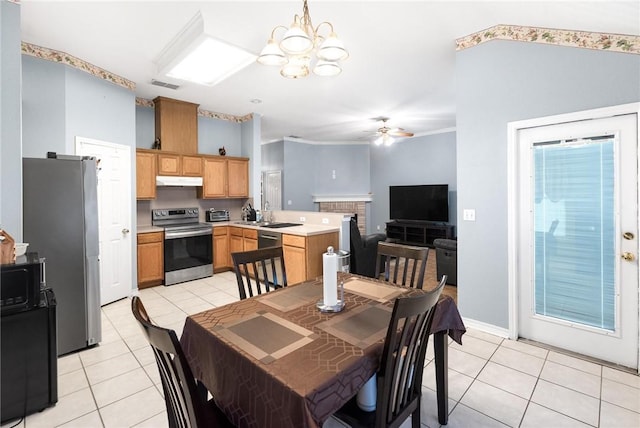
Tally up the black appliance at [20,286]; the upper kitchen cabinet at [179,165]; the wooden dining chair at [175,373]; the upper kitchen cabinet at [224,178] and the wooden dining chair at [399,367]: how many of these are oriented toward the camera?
2

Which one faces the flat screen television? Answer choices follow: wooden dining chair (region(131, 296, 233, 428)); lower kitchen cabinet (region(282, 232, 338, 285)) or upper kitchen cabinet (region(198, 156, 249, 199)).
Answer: the wooden dining chair

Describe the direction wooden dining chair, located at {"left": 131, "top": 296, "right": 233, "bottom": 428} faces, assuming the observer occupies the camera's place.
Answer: facing away from the viewer and to the right of the viewer

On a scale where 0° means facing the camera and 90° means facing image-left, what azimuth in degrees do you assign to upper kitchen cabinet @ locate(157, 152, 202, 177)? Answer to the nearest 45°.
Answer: approximately 0°

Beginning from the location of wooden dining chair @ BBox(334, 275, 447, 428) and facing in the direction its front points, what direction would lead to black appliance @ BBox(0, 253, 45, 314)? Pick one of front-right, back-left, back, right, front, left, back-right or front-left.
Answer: front-left

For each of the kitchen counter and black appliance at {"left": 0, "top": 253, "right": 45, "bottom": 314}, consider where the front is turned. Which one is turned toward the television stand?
the black appliance

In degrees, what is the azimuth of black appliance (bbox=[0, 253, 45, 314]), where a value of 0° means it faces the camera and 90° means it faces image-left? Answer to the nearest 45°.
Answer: approximately 270°

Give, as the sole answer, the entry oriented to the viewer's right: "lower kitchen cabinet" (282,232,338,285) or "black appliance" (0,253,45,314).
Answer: the black appliance

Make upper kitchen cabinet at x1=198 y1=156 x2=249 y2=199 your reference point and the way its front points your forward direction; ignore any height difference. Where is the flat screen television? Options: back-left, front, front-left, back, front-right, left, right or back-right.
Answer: left

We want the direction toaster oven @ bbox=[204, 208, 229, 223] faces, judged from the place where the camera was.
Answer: facing the viewer and to the right of the viewer
